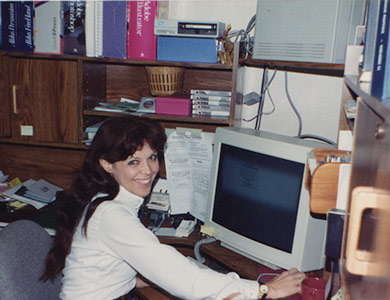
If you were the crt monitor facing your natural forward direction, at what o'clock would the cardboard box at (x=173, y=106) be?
The cardboard box is roughly at 3 o'clock from the crt monitor.

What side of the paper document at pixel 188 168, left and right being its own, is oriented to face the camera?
front

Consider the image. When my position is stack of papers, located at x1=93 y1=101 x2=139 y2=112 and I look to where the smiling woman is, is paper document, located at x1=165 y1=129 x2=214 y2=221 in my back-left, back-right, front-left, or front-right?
front-left

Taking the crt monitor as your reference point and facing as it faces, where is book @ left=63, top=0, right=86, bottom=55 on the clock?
The book is roughly at 2 o'clock from the crt monitor.

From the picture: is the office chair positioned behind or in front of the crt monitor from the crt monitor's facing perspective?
in front

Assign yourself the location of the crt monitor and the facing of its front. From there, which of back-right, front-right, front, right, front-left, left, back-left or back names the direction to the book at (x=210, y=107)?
right

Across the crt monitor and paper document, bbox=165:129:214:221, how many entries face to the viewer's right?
0

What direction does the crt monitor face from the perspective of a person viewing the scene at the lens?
facing the viewer and to the left of the viewer
